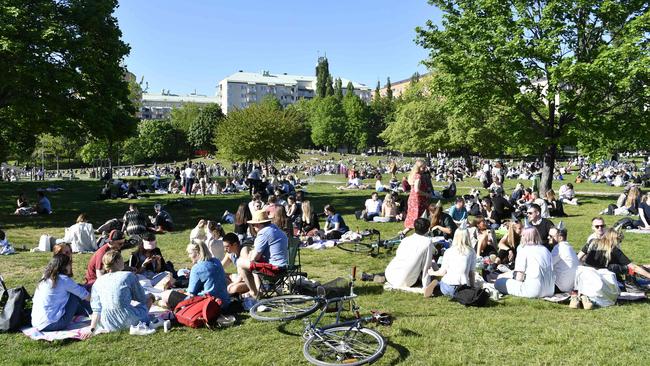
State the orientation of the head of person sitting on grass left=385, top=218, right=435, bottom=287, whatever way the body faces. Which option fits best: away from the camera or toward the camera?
away from the camera

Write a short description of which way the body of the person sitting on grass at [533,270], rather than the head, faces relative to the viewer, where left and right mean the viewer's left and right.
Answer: facing away from the viewer and to the left of the viewer

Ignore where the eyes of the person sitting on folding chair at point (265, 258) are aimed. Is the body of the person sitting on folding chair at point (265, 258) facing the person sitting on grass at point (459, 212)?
no

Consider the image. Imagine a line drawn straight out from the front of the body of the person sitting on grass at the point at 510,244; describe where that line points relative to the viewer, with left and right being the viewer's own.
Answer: facing the viewer and to the right of the viewer

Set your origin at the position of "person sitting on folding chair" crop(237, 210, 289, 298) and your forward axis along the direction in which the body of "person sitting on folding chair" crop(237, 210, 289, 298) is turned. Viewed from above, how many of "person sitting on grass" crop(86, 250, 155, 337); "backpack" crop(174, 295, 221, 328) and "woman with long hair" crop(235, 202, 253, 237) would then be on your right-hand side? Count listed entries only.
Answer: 1

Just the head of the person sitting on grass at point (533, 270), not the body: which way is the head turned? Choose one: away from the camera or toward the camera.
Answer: away from the camera

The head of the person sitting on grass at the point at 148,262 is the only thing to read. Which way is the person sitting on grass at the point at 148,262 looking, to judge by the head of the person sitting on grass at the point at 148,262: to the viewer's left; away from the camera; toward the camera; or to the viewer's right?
toward the camera

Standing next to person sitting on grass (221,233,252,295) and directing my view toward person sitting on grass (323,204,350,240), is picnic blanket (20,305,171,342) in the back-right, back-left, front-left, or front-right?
back-left

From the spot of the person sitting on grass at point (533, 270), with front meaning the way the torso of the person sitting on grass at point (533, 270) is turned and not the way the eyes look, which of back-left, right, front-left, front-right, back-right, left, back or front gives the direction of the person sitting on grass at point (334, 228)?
front

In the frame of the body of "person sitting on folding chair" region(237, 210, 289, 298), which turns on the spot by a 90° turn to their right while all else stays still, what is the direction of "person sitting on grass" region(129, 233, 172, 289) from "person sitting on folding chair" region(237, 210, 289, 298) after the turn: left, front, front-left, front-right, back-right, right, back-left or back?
front-left

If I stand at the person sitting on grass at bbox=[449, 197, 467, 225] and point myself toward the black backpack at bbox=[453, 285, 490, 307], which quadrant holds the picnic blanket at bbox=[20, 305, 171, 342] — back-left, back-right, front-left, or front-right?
front-right

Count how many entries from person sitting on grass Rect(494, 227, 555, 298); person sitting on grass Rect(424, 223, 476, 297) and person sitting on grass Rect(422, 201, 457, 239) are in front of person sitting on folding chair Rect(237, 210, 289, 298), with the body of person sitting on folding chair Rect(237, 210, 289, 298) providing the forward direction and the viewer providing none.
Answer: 0

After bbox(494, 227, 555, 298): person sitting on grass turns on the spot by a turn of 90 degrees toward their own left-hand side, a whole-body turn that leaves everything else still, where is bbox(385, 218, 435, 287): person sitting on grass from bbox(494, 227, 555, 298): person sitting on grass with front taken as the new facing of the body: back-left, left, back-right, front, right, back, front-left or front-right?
front-right

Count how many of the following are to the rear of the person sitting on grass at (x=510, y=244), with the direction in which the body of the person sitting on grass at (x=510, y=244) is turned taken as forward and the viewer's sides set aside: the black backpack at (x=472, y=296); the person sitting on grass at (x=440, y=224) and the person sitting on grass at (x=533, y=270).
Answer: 1

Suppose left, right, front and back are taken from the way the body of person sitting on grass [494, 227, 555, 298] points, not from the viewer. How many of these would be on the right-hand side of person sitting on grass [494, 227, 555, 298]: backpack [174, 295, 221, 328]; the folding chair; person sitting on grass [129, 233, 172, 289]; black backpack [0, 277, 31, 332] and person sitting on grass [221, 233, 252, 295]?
0

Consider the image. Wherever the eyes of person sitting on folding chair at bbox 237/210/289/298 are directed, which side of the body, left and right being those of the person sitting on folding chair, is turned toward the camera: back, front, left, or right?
left

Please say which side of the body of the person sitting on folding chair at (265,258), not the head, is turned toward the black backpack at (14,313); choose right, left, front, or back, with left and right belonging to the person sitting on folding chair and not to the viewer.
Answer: front
